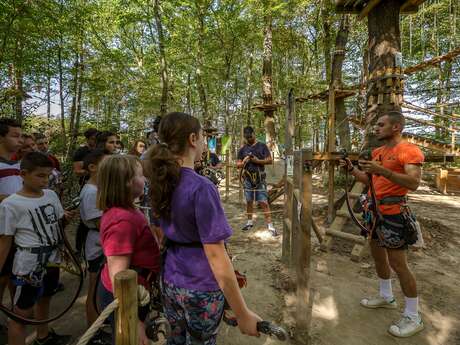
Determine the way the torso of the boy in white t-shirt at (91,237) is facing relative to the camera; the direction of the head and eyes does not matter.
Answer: to the viewer's right

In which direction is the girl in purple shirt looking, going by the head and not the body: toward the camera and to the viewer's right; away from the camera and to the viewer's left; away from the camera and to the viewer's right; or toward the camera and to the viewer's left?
away from the camera and to the viewer's right

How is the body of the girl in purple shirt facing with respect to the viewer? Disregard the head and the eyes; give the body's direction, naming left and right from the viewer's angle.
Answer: facing away from the viewer and to the right of the viewer

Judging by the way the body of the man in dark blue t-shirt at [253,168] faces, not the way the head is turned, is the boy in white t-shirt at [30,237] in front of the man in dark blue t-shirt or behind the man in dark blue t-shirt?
in front

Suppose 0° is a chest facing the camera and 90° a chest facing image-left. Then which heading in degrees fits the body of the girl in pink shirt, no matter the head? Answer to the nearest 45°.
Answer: approximately 270°

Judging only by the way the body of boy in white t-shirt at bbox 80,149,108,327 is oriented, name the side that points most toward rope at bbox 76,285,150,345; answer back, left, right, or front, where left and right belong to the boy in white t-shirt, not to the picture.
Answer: right

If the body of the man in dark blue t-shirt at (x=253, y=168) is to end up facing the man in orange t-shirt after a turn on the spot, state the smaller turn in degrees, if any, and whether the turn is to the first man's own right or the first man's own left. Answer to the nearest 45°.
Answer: approximately 45° to the first man's own left

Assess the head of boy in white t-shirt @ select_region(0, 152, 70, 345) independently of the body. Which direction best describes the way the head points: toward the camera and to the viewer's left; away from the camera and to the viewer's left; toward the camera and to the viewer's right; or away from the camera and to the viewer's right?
toward the camera and to the viewer's right

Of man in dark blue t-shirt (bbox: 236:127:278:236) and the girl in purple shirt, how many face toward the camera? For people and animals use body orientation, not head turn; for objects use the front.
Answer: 1

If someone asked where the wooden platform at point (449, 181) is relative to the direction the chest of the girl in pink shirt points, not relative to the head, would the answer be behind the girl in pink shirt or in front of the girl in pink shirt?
in front

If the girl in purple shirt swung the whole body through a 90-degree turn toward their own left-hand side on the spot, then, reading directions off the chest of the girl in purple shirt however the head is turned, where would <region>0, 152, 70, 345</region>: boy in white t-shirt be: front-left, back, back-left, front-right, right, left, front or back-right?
front

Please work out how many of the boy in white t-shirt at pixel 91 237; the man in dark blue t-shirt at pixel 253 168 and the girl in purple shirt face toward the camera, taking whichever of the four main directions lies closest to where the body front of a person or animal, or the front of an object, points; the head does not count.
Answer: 1

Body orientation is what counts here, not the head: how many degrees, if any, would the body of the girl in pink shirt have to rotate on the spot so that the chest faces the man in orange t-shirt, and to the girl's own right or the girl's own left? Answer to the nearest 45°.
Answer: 0° — they already face them

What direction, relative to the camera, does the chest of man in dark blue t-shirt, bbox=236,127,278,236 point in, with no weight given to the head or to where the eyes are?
toward the camera

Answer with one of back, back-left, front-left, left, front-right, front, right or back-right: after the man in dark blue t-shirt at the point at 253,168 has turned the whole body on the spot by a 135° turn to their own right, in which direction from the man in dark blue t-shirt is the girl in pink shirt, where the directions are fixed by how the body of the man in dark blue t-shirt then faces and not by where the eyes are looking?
back-left

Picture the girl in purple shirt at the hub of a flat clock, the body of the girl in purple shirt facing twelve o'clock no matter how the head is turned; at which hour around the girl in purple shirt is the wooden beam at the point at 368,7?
The wooden beam is roughly at 12 o'clock from the girl in purple shirt.
